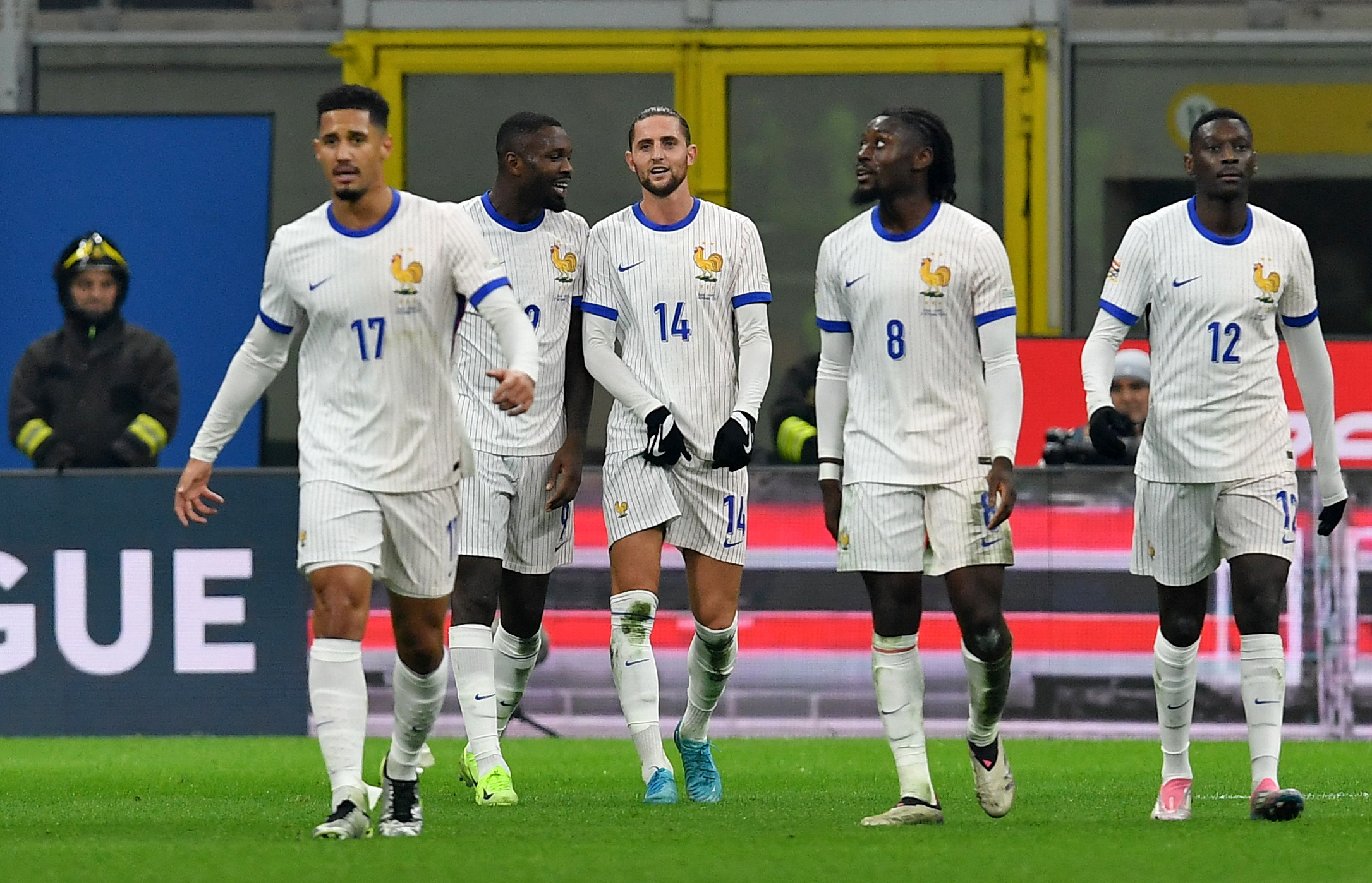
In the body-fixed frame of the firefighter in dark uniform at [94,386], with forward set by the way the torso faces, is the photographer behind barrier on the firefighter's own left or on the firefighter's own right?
on the firefighter's own left

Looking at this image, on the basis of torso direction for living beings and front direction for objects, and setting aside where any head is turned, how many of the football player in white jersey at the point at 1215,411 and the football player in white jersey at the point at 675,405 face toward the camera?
2

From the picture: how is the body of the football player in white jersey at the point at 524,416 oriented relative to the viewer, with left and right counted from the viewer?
facing the viewer and to the right of the viewer

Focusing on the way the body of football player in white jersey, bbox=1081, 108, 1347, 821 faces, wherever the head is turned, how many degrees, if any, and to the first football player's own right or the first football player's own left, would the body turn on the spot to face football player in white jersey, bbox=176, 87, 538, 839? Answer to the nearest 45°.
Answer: approximately 45° to the first football player's own right

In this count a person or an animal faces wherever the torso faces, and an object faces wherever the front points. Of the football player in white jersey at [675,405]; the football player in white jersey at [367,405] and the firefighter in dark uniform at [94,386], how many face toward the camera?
3
